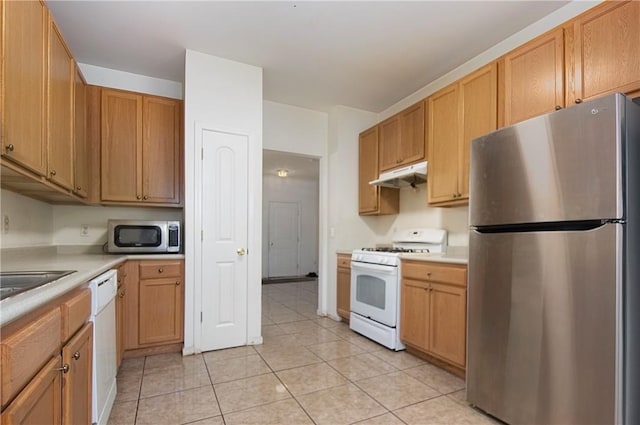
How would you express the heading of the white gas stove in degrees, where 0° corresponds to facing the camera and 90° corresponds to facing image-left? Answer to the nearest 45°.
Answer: approximately 45°

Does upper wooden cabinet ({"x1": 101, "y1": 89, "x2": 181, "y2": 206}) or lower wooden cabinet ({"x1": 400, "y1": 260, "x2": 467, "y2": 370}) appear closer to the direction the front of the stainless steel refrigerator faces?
the upper wooden cabinet

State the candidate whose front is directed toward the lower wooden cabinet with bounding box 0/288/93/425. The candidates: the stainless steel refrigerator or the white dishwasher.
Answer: the stainless steel refrigerator

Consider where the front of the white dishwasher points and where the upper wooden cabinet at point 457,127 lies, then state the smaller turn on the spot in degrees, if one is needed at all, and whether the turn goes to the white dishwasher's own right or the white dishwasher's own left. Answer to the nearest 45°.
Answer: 0° — it already faces it

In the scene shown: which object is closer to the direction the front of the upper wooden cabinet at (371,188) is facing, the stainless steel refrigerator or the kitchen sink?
the kitchen sink
